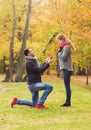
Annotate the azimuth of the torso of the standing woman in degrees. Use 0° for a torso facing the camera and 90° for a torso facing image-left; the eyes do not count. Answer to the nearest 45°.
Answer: approximately 90°
